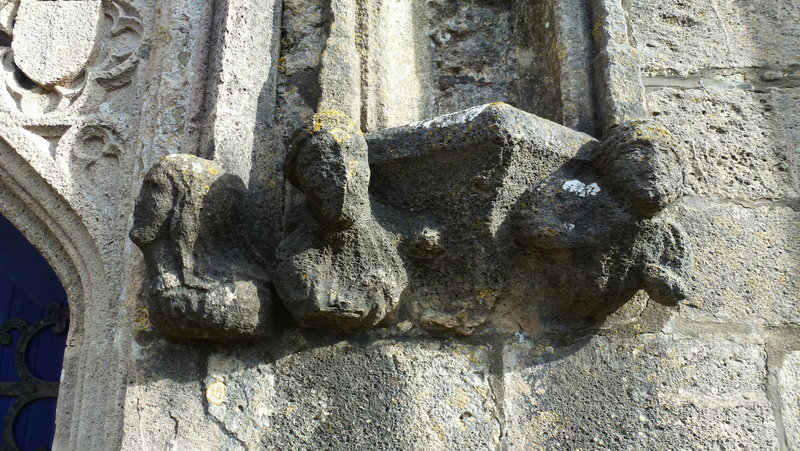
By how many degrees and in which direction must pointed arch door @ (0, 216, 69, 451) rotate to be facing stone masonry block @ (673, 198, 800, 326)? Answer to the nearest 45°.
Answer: approximately 45° to its left

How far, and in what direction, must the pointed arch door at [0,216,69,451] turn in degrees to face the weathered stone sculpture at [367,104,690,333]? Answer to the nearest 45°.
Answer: approximately 45° to its left

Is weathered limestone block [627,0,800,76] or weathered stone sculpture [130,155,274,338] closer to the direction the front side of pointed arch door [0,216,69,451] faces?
the weathered stone sculpture

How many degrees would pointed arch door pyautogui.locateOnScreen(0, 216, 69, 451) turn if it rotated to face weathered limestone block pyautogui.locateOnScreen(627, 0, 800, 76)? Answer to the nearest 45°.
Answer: approximately 45° to its left

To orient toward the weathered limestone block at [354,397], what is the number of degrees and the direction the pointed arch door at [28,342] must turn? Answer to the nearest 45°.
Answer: approximately 45° to its left

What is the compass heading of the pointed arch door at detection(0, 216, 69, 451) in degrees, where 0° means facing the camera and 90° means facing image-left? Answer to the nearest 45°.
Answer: approximately 0°

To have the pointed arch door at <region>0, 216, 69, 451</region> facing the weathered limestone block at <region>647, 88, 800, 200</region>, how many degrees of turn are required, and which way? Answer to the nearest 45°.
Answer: approximately 45° to its left

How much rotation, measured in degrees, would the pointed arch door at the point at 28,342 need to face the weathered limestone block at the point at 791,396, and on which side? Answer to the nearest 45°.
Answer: approximately 45° to its left
